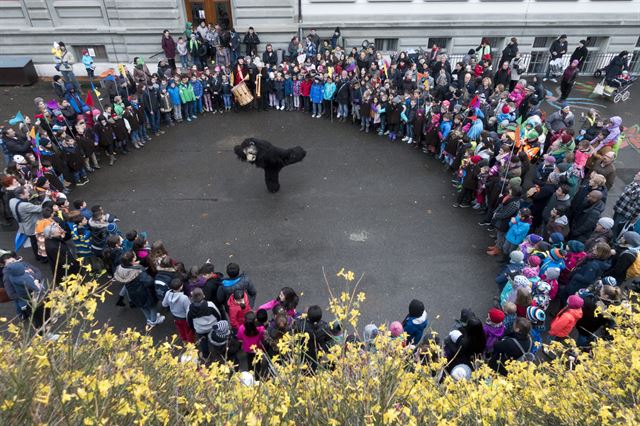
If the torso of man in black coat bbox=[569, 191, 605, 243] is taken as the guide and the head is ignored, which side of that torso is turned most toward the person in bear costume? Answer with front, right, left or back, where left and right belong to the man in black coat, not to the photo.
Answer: front

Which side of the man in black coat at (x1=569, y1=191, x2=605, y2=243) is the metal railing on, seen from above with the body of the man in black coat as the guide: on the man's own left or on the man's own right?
on the man's own right

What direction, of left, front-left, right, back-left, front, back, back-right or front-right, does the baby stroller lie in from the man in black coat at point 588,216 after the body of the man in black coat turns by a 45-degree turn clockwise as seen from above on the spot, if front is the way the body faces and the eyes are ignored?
front-right

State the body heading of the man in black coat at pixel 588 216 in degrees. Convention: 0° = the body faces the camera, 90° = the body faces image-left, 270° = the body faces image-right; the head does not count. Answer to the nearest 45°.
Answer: approximately 90°

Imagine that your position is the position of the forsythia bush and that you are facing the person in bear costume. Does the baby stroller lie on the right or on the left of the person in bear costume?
right

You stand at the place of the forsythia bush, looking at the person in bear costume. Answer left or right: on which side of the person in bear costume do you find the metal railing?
right

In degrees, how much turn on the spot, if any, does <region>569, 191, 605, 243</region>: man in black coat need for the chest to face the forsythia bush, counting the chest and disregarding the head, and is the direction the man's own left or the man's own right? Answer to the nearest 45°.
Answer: approximately 90° to the man's own left
